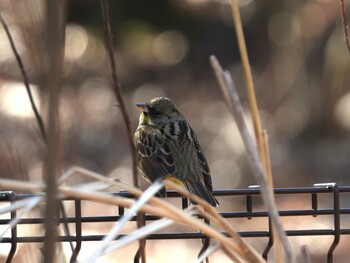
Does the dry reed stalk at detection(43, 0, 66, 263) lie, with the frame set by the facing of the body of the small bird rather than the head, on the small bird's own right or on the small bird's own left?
on the small bird's own left

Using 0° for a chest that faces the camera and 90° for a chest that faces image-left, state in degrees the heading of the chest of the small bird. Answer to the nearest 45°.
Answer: approximately 135°

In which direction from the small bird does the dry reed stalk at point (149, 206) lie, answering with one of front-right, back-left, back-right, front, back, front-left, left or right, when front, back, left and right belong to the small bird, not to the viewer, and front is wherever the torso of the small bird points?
back-left
